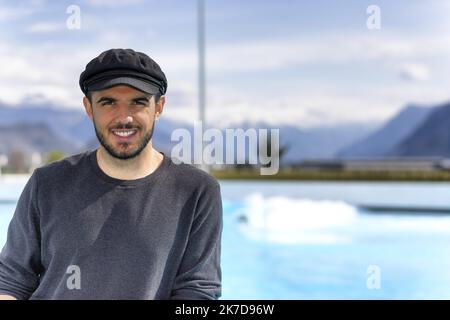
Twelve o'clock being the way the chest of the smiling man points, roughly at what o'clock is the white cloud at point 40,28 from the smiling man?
The white cloud is roughly at 6 o'clock from the smiling man.

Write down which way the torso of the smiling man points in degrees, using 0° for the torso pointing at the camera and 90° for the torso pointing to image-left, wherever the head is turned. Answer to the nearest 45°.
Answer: approximately 0°
